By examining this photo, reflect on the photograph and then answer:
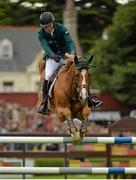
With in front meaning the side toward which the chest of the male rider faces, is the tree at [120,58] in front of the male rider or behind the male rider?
behind

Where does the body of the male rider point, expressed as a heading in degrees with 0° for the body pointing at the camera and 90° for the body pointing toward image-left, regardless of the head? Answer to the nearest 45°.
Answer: approximately 0°
